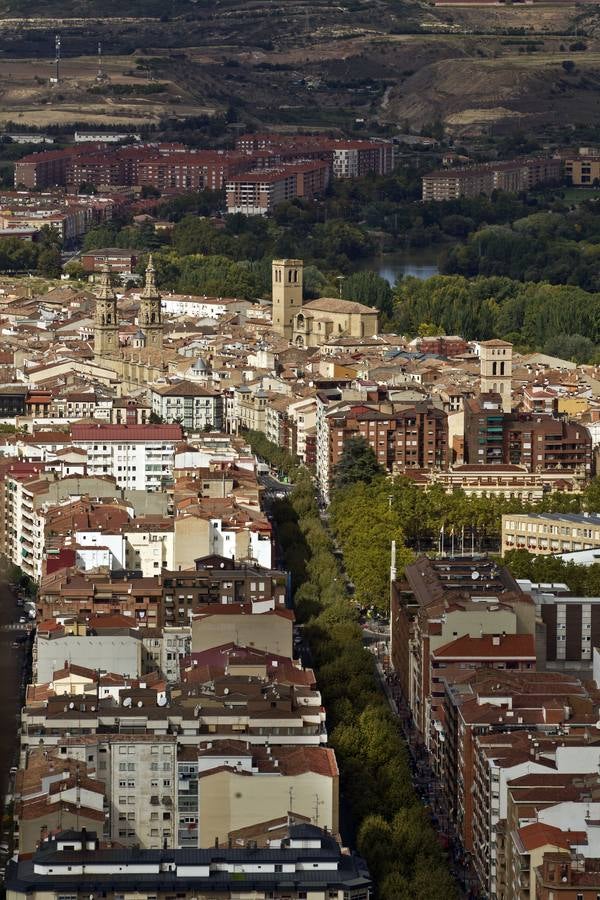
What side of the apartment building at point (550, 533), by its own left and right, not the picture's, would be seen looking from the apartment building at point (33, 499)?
right

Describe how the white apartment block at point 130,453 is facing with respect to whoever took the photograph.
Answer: facing the viewer

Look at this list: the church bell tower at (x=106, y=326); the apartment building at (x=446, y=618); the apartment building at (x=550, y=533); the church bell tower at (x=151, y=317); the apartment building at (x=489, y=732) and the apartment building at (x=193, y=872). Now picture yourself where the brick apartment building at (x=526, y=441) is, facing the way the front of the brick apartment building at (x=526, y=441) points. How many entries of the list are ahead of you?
4

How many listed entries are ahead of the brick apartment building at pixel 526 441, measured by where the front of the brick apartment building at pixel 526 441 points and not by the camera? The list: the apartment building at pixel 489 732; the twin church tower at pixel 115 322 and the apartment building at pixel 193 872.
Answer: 2

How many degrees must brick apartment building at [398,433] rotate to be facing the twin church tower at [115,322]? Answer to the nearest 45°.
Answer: approximately 135° to its right

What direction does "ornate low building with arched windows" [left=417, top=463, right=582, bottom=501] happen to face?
toward the camera

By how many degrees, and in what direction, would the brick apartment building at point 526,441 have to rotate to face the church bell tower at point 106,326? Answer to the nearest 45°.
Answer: approximately 135° to its right

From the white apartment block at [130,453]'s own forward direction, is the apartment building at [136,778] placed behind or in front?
in front

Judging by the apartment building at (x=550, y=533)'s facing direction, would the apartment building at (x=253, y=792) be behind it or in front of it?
in front

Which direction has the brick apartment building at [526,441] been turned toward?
toward the camera
